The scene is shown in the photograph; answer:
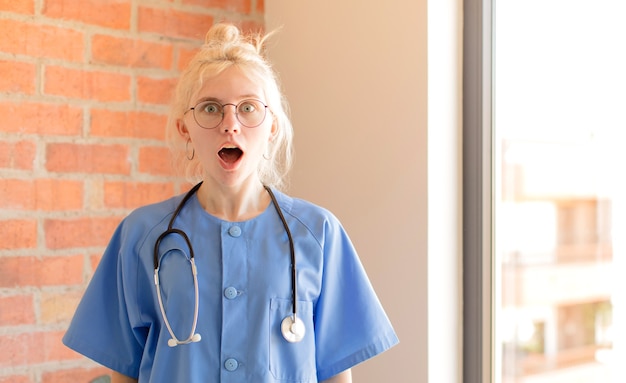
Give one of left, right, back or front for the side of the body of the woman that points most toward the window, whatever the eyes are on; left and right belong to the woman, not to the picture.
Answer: left

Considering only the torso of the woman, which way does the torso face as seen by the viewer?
toward the camera
